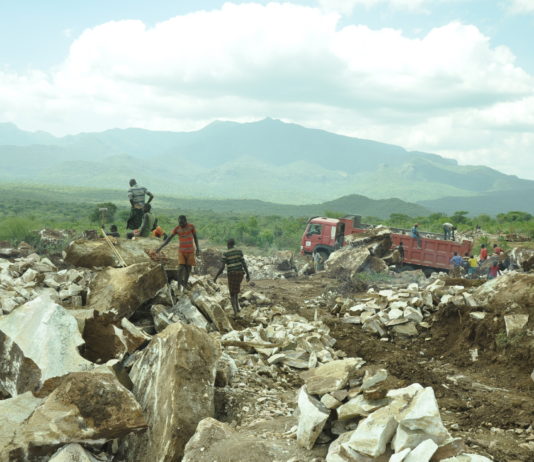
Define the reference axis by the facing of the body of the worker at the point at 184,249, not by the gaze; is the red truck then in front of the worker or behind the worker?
behind

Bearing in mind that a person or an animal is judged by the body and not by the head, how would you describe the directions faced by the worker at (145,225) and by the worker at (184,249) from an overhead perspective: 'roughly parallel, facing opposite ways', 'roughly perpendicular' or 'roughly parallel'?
roughly perpendicular

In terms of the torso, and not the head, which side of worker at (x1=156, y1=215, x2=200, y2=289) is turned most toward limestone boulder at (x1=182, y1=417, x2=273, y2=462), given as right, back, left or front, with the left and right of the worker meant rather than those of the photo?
front

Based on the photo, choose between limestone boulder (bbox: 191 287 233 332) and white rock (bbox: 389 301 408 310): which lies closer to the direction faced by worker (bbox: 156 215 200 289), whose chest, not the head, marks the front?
the limestone boulder
